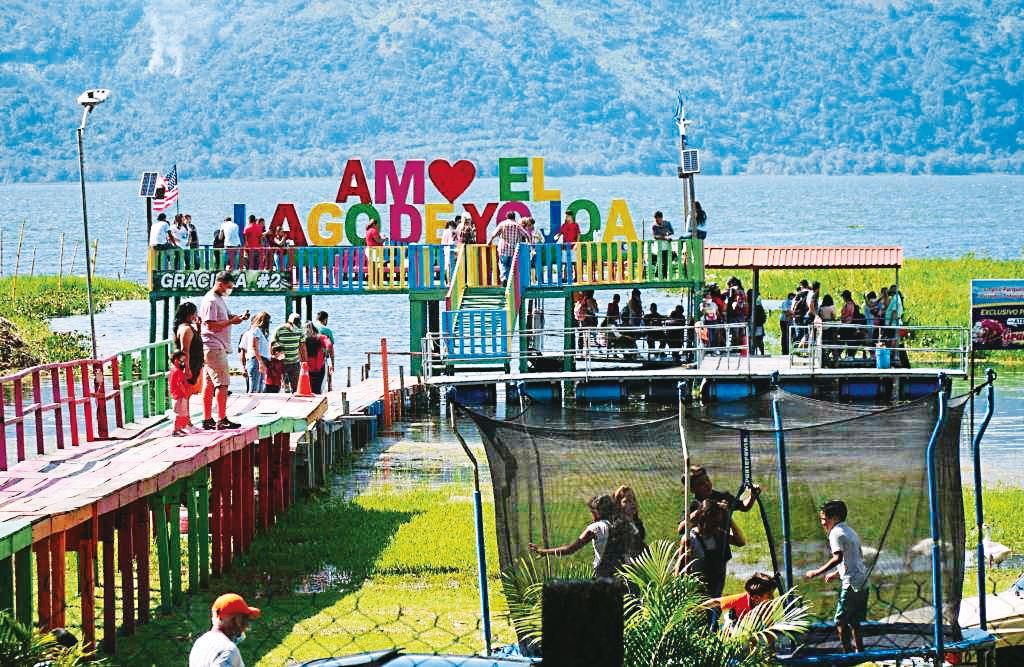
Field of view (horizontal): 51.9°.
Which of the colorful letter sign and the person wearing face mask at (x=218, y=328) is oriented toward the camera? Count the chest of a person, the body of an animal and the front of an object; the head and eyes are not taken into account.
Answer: the colorful letter sign

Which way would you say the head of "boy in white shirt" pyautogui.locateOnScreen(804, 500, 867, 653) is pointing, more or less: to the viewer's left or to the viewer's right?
to the viewer's left

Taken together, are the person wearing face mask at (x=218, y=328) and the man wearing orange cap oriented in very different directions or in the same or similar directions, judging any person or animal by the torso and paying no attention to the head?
same or similar directions

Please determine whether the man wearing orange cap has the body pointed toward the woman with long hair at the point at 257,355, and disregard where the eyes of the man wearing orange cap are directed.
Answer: no

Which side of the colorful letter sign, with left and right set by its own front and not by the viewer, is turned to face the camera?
front

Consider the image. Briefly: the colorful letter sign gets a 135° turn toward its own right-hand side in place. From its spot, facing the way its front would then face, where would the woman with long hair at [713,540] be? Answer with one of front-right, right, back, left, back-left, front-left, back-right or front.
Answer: back-left

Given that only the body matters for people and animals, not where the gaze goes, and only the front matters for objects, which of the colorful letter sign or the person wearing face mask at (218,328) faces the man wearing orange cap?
the colorful letter sign

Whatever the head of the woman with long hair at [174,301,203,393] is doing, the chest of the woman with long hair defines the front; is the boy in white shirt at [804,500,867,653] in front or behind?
in front

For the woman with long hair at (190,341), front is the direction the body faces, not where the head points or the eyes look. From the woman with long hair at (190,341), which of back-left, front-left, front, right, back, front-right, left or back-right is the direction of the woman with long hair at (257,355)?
back-left

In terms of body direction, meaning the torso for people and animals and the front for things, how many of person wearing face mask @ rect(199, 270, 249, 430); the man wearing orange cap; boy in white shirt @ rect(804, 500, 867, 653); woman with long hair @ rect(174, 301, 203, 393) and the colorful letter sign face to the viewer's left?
1

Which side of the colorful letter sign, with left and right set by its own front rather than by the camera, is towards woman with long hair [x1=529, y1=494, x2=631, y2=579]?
front

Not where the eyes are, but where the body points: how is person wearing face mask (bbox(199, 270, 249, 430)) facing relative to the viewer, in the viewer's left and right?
facing to the right of the viewer
